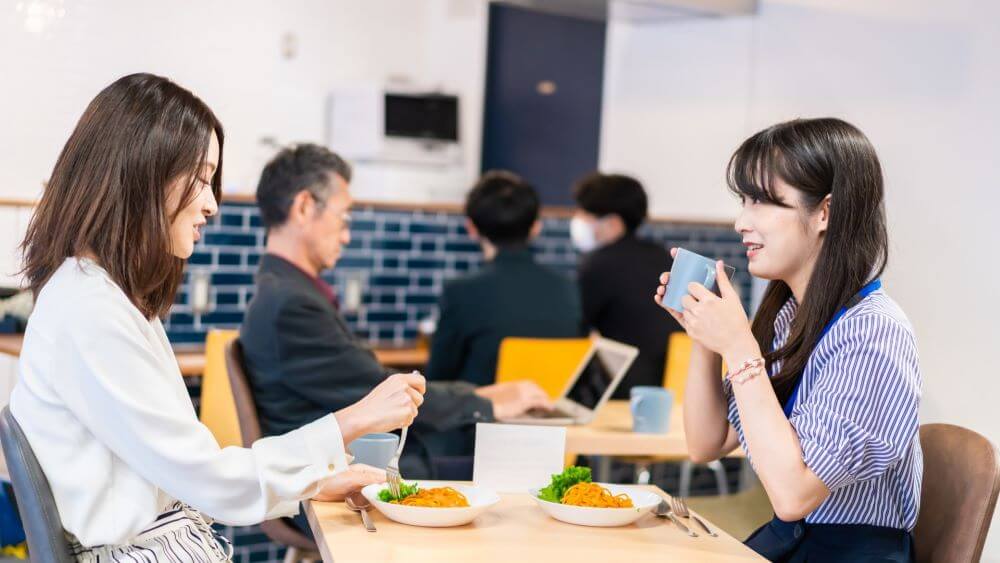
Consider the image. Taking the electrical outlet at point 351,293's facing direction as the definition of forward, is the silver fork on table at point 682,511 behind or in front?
in front

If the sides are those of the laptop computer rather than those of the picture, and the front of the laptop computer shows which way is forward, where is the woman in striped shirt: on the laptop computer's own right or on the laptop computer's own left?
on the laptop computer's own left

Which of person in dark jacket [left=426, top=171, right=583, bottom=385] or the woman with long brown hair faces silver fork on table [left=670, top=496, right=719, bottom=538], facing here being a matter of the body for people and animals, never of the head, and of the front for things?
the woman with long brown hair

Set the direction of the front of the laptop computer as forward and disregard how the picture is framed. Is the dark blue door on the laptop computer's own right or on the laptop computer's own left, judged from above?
on the laptop computer's own right

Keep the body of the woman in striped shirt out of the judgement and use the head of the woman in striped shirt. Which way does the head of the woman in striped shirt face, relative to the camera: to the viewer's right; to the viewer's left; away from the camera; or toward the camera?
to the viewer's left

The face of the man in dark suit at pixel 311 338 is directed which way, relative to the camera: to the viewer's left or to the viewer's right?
to the viewer's right

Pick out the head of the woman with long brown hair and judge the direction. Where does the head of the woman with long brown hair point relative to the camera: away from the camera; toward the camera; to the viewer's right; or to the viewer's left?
to the viewer's right

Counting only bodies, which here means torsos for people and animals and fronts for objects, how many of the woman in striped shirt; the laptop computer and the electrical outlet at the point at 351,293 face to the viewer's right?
0

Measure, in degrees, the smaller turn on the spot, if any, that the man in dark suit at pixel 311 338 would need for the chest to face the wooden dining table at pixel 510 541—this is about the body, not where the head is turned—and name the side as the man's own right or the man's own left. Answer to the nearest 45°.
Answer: approximately 90° to the man's own right

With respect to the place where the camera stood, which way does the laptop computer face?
facing the viewer and to the left of the viewer

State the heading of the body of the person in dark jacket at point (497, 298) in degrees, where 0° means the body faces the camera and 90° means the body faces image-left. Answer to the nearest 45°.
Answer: approximately 180°

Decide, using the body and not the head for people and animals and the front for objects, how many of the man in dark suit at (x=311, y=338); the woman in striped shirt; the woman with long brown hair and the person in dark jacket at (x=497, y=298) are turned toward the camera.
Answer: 0

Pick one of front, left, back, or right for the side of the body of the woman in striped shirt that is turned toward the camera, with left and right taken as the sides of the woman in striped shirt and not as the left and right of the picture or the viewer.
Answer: left

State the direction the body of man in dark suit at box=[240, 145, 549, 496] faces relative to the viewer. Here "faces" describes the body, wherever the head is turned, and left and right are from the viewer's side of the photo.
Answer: facing to the right of the viewer

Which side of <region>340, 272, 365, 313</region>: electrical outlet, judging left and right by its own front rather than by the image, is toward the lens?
front

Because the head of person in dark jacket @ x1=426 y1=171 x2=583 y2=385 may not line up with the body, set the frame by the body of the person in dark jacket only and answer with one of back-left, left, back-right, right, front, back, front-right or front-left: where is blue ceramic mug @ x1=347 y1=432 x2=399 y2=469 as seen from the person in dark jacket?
back

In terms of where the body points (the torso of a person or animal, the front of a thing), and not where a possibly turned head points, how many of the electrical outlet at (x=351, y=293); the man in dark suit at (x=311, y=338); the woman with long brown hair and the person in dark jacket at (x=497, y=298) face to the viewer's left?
0

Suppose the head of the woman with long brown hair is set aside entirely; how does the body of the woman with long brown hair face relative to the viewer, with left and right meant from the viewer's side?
facing to the right of the viewer

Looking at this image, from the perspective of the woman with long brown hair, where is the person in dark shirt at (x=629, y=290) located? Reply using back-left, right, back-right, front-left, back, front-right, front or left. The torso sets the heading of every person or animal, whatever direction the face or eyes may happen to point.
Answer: front-left
